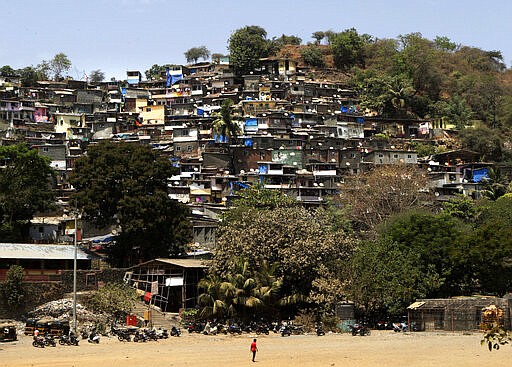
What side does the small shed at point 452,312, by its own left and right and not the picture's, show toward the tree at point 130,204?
right

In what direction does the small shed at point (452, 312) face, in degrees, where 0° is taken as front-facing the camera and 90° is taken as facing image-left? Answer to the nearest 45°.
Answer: approximately 0°

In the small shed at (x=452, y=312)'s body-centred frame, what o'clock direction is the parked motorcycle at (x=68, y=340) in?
The parked motorcycle is roughly at 2 o'clock from the small shed.

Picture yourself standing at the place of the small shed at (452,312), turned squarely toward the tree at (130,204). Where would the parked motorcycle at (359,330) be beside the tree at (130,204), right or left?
left

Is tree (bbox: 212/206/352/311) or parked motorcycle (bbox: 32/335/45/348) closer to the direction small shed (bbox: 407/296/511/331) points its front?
the parked motorcycle

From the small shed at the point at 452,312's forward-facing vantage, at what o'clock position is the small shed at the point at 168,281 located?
the small shed at the point at 168,281 is roughly at 3 o'clock from the small shed at the point at 452,312.

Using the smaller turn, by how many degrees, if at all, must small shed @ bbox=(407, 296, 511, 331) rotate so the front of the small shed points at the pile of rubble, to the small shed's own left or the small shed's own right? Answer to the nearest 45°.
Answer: approximately 90° to the small shed's own right

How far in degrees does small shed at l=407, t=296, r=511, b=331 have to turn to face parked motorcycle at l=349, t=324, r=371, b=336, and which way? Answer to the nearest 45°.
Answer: approximately 45° to its right

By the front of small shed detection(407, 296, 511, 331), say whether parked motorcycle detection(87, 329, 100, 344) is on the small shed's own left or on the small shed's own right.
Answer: on the small shed's own right

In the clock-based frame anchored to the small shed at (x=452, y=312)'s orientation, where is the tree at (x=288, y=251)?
The tree is roughly at 3 o'clock from the small shed.

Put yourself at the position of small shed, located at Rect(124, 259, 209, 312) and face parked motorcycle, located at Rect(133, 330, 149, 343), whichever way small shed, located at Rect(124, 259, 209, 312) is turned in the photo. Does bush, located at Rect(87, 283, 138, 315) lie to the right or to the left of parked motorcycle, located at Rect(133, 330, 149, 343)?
right

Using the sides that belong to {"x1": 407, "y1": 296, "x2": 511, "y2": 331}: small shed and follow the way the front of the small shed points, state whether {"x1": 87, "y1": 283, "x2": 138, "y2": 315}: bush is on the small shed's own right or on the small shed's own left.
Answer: on the small shed's own right

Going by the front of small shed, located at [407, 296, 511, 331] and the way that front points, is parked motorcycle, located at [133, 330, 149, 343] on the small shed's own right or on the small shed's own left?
on the small shed's own right

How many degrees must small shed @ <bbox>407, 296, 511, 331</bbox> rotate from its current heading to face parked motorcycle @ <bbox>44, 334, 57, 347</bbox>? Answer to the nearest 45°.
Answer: approximately 45° to its right

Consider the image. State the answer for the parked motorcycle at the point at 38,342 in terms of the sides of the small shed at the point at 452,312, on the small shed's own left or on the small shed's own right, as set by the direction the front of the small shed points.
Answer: on the small shed's own right

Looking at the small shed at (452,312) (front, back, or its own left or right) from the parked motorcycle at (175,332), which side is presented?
right
